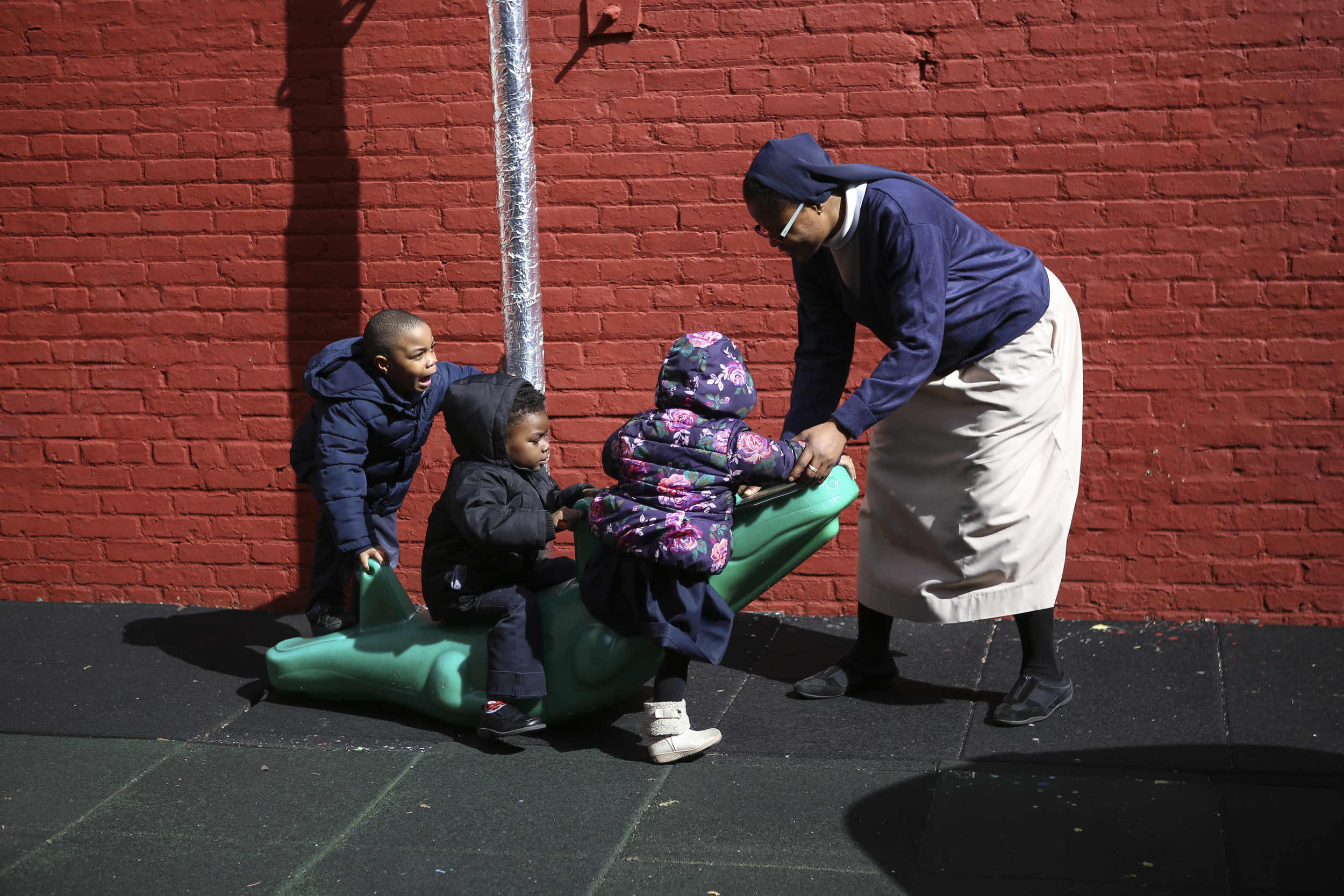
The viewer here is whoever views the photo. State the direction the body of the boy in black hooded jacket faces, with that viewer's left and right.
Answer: facing to the right of the viewer

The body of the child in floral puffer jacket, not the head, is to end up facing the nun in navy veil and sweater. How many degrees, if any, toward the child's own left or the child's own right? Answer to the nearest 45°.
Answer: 0° — they already face them

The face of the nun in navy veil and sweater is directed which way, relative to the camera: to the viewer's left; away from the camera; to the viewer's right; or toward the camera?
to the viewer's left

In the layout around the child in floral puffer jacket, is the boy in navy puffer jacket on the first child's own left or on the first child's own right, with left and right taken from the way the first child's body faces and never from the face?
on the first child's own left

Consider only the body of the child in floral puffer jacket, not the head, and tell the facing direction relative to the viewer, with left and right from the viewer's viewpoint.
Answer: facing away from the viewer and to the right of the viewer

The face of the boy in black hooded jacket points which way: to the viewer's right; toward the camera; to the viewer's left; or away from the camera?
to the viewer's right

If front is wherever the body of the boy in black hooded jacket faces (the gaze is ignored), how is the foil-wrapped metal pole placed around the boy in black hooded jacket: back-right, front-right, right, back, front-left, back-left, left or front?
left

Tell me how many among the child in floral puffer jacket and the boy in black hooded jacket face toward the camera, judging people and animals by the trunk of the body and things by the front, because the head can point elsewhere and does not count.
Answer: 0

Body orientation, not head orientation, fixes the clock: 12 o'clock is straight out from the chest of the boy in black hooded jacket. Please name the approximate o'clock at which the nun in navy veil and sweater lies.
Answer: The nun in navy veil and sweater is roughly at 12 o'clock from the boy in black hooded jacket.
